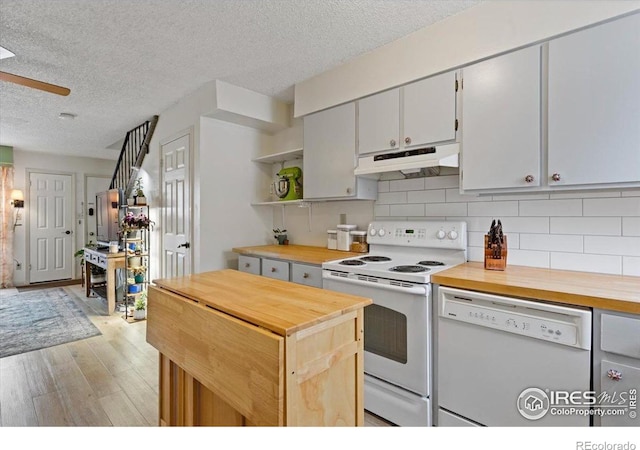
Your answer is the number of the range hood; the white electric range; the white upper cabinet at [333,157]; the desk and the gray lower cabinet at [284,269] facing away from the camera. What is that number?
0

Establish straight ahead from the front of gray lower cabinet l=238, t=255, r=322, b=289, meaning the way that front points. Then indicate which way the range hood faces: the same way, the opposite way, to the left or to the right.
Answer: the same way

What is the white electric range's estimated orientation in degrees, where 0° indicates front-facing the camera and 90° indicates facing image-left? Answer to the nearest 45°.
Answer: approximately 45°

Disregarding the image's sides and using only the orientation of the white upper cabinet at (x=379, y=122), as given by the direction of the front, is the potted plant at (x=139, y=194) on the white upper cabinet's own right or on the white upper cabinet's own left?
on the white upper cabinet's own right

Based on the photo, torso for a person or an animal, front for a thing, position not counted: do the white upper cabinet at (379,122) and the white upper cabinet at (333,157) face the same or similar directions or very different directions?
same or similar directions

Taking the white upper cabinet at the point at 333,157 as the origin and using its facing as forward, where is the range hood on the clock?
The range hood is roughly at 9 o'clock from the white upper cabinet.

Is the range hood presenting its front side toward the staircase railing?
no

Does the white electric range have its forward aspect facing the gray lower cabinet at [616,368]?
no

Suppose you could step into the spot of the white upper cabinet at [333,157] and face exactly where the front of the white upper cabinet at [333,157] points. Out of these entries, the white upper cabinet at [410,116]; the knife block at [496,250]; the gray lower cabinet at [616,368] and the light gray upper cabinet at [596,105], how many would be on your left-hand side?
4

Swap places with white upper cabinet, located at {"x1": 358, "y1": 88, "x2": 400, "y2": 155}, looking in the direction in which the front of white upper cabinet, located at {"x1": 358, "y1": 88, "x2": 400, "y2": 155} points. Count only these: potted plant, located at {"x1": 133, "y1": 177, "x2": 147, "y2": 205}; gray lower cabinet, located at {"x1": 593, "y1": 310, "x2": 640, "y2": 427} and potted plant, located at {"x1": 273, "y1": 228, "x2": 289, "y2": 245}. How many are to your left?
1

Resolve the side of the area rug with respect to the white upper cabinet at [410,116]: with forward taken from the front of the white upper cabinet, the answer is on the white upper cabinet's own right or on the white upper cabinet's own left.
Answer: on the white upper cabinet's own right

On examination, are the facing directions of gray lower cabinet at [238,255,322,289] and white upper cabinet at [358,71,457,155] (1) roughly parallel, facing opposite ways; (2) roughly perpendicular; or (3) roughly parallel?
roughly parallel

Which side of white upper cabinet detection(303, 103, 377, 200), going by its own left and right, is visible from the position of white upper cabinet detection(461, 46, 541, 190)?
left

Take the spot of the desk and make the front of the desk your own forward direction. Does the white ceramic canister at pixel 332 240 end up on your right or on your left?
on your left

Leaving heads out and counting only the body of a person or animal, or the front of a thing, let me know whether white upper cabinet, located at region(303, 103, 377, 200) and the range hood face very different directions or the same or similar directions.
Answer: same or similar directions

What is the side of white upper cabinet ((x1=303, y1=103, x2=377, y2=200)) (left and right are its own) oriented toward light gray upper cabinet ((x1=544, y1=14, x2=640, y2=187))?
left

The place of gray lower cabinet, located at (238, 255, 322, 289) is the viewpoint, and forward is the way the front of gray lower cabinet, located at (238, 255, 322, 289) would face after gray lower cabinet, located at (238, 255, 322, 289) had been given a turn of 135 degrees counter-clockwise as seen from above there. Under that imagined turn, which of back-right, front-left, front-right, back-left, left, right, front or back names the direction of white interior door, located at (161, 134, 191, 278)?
back-left

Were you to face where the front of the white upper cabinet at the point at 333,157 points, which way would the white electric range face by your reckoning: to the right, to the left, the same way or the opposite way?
the same way

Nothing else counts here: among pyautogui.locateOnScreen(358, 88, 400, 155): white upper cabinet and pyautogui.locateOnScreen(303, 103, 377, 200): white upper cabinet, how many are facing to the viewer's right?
0

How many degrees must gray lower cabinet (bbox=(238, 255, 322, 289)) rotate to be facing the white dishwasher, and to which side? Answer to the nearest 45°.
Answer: approximately 90° to its left
